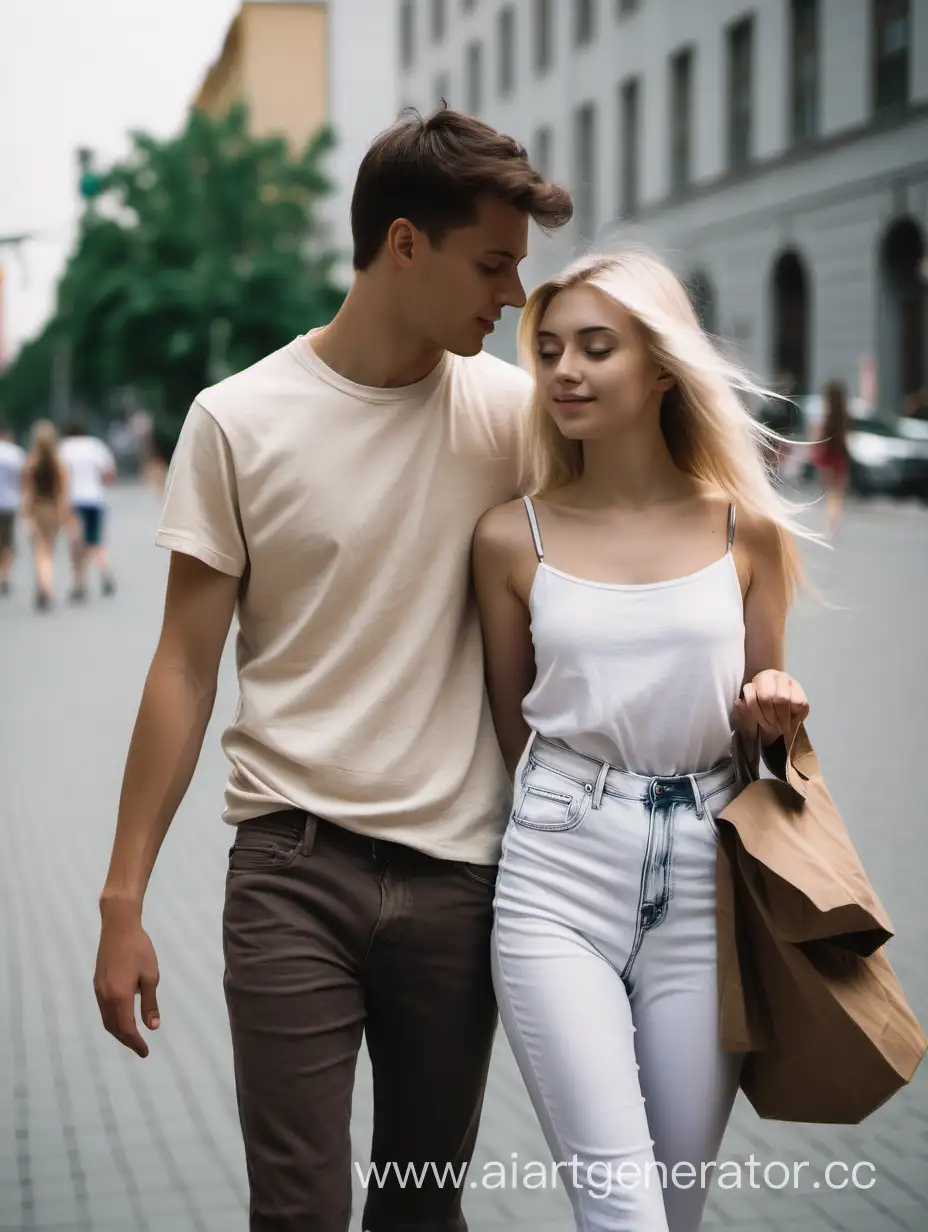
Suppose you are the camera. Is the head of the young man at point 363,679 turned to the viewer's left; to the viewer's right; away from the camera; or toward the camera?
to the viewer's right

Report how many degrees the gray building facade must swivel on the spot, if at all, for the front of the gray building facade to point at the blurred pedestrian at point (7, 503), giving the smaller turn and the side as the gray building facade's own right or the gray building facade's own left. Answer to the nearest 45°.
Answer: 0° — it already faces them

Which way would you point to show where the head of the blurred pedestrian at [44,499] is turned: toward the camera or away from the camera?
away from the camera

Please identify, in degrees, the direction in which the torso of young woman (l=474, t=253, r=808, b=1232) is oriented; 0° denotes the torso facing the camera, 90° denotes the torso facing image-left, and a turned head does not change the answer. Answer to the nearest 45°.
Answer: approximately 0°

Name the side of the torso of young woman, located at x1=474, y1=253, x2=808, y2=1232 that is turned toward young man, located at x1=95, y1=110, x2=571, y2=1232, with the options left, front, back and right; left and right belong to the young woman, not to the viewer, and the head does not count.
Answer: right

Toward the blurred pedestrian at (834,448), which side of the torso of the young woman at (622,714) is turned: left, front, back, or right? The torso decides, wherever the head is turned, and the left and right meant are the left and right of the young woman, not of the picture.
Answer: back

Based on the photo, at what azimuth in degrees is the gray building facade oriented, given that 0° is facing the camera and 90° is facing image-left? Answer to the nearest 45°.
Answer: approximately 45°

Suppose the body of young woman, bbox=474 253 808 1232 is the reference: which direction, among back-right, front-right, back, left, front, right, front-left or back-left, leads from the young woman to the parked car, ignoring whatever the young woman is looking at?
back
